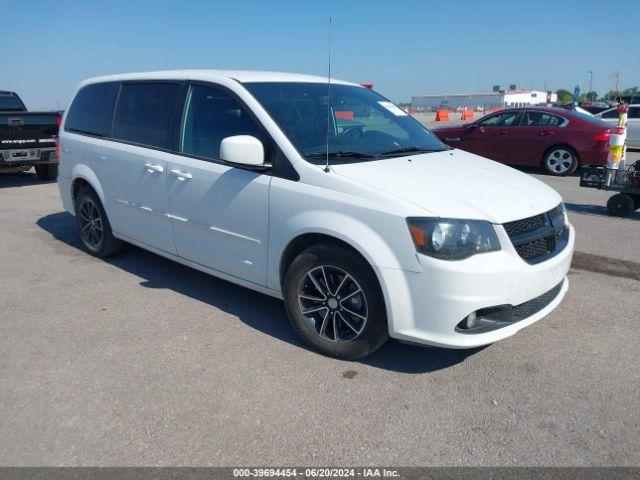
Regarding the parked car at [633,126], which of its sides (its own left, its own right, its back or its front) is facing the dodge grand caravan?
left

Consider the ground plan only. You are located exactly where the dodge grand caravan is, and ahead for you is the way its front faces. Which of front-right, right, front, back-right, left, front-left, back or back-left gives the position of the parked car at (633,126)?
left

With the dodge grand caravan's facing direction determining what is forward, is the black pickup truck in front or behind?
behind

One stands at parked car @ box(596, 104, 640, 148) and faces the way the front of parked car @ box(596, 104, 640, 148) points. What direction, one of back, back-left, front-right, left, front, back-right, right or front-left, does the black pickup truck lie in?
front-left

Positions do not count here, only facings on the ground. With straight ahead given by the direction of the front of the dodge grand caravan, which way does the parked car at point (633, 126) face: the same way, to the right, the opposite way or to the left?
the opposite way

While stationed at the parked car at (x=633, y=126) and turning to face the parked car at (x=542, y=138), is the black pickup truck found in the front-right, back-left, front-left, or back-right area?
front-right

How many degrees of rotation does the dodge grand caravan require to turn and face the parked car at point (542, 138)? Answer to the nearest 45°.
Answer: approximately 90° to its left

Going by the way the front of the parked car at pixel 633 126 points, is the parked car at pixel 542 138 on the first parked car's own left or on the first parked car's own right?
on the first parked car's own left

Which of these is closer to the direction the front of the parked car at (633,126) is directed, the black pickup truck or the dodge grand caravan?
the black pickup truck

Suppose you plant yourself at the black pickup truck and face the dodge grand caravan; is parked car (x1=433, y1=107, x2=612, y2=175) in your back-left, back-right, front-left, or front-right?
front-left

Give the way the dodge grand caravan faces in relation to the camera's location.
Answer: facing the viewer and to the right of the viewer

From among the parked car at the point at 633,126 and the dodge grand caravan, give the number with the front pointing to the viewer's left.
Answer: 1

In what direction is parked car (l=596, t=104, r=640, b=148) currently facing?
to the viewer's left
